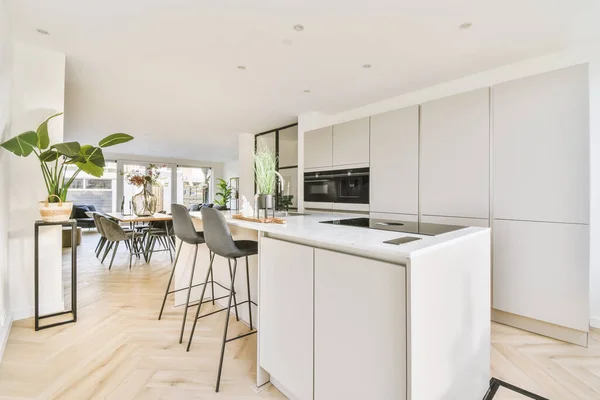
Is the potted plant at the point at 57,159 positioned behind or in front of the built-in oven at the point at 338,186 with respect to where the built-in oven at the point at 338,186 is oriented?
in front

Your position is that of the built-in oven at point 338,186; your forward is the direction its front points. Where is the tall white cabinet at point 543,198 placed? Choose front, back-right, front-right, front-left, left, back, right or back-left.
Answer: left

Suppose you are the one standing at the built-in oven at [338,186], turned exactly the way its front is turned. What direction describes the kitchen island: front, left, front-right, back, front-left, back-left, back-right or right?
front-left

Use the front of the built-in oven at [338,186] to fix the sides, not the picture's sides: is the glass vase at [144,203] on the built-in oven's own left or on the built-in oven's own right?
on the built-in oven's own right

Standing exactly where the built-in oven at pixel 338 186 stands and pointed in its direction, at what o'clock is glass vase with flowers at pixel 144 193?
The glass vase with flowers is roughly at 2 o'clock from the built-in oven.

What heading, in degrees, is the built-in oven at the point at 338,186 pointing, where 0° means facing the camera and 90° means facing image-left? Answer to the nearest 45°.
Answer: approximately 45°
